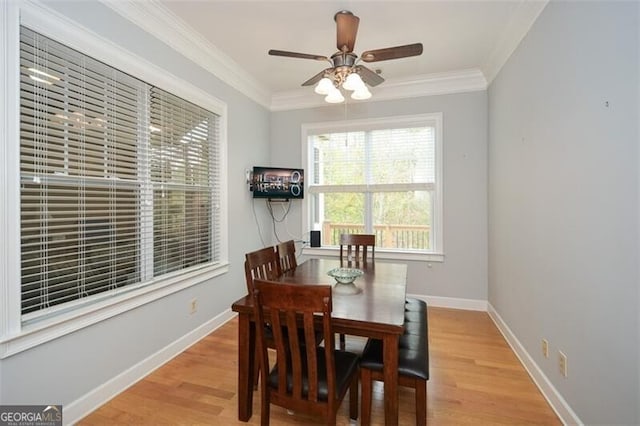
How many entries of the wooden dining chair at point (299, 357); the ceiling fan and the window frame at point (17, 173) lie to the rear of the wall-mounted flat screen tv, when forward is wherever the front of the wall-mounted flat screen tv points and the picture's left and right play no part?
0

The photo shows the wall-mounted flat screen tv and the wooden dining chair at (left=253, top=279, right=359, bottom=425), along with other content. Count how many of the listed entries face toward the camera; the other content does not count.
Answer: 1

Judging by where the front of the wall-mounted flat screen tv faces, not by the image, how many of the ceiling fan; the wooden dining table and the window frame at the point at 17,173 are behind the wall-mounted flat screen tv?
0

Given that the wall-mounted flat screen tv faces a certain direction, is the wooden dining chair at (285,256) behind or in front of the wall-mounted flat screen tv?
in front

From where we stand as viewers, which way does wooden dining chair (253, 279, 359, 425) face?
facing away from the viewer and to the right of the viewer

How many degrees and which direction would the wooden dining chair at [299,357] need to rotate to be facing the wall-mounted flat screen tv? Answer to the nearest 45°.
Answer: approximately 45° to its left

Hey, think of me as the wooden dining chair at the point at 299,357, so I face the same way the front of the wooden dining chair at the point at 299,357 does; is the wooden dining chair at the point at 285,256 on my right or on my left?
on my left

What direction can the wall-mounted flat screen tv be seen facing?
toward the camera

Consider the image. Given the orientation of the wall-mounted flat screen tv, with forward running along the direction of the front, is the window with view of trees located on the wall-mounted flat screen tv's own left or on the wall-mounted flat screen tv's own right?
on the wall-mounted flat screen tv's own left

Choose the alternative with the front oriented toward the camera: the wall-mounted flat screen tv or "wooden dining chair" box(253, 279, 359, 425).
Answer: the wall-mounted flat screen tv

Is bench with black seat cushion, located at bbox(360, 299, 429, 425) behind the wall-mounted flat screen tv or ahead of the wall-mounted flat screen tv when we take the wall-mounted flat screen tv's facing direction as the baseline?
ahead

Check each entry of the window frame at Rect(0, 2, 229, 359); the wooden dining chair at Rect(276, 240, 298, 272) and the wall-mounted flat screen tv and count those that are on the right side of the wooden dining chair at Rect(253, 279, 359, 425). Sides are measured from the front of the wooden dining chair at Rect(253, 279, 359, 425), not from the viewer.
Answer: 0

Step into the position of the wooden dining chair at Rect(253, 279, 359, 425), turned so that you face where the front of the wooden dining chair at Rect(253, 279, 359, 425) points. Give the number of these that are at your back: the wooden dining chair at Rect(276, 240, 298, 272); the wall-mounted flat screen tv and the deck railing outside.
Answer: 0

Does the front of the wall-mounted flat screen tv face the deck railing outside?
no

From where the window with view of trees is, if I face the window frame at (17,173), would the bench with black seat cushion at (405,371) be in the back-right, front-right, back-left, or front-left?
front-left
